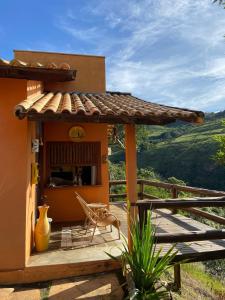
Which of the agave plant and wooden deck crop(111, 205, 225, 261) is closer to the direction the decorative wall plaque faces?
the agave plant

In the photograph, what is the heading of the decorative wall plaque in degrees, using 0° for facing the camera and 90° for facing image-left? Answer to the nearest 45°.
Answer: approximately 0°

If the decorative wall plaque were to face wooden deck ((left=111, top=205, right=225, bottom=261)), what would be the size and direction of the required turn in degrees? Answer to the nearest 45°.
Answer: approximately 45° to its left

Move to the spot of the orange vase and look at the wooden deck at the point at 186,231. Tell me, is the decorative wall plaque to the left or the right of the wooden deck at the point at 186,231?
left

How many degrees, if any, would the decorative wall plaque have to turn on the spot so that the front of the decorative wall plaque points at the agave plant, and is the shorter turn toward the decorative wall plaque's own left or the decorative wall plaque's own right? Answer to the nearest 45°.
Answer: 0° — it already faces it

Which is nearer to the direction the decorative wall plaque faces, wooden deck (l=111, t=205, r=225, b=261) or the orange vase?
the orange vase
